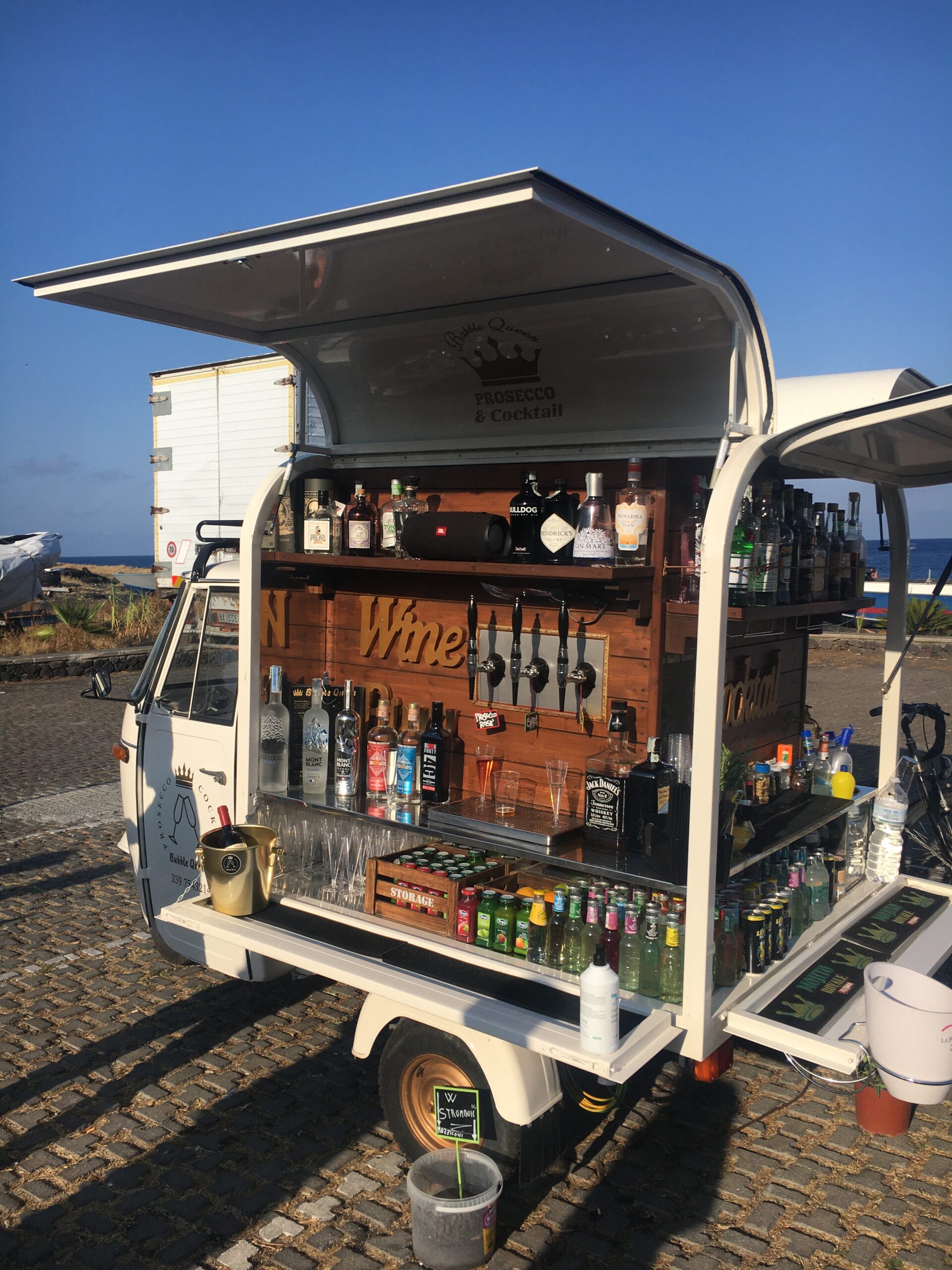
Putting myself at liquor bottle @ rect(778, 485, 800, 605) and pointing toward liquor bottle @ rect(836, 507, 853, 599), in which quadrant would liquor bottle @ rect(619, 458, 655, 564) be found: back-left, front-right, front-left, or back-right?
back-left

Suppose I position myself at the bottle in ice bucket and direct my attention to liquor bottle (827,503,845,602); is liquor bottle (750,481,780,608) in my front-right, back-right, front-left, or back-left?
front-right

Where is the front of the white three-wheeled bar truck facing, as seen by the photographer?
facing away from the viewer and to the left of the viewer

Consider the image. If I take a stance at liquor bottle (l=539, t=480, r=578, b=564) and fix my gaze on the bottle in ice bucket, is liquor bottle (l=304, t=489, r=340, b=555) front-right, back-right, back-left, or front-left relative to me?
front-right

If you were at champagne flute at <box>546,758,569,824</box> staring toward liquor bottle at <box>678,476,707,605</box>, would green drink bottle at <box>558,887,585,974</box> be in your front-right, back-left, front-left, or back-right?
front-right

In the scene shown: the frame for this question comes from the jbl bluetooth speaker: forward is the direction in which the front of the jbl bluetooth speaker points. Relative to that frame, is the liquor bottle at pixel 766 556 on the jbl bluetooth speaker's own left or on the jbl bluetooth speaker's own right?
on the jbl bluetooth speaker's own left
